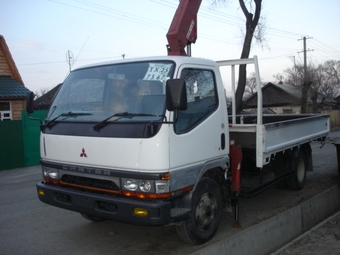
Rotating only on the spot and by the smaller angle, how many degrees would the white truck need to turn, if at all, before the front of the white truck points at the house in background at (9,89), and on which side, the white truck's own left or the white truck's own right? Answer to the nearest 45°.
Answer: approximately 90° to the white truck's own right

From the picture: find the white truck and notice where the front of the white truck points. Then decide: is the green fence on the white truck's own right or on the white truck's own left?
on the white truck's own right

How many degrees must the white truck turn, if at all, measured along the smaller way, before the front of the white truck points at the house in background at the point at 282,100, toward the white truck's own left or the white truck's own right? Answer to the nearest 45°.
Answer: approximately 135° to the white truck's own right

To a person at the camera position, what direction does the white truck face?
facing the viewer and to the left of the viewer
